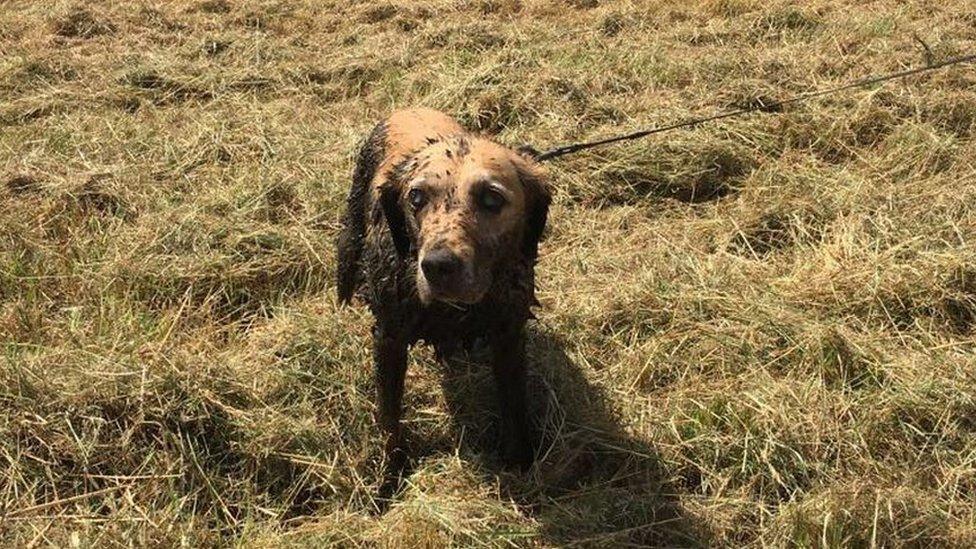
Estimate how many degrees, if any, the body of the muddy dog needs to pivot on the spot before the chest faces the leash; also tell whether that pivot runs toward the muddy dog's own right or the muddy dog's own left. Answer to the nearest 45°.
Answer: approximately 135° to the muddy dog's own left

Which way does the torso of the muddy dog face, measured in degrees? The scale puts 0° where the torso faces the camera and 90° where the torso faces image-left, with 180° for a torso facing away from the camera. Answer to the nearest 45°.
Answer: approximately 0°
